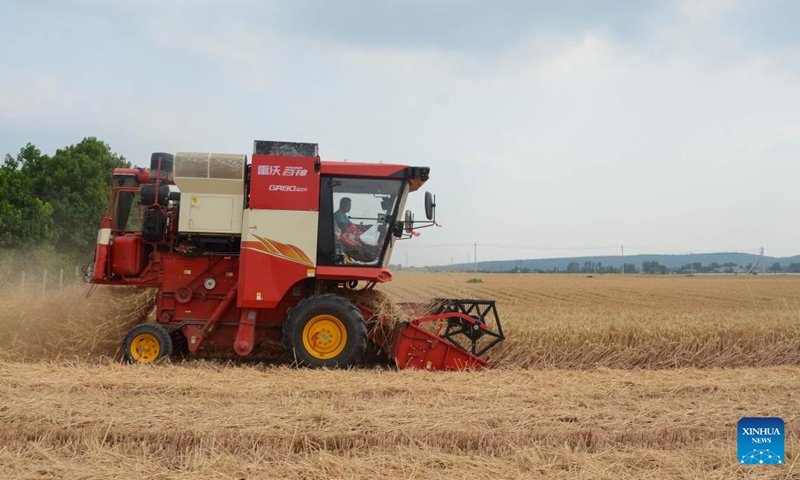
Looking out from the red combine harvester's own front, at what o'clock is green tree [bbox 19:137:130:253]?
The green tree is roughly at 8 o'clock from the red combine harvester.

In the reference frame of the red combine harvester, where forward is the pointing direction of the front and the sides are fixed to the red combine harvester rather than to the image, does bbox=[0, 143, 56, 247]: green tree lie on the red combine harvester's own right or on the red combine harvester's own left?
on the red combine harvester's own left

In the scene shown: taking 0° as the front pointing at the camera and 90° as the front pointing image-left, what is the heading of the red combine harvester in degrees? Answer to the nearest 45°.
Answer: approximately 270°
